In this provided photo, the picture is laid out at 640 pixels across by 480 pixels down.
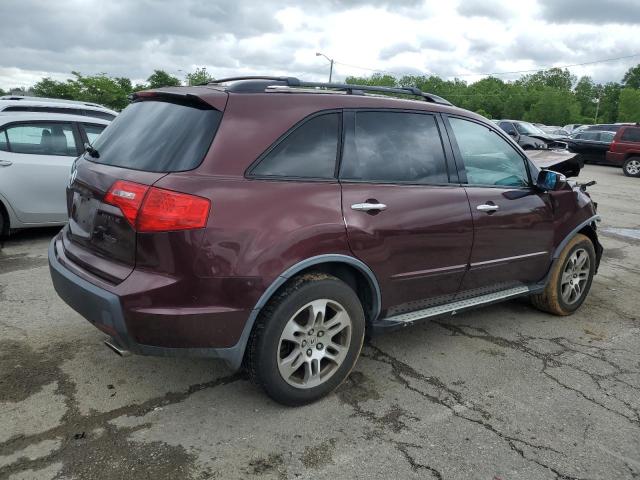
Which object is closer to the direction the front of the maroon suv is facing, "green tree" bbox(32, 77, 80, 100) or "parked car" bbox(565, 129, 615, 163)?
the parked car

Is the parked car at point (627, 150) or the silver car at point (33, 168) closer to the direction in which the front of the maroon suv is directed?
the parked car

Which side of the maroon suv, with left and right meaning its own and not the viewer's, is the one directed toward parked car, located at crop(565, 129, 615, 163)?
front

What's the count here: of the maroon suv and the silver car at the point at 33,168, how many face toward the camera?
0

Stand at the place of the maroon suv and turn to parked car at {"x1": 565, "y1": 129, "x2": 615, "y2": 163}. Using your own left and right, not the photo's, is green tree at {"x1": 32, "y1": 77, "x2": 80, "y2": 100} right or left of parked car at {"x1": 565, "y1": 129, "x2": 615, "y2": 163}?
left

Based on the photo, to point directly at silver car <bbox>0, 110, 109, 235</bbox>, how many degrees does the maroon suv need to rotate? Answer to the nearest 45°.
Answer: approximately 90° to its left

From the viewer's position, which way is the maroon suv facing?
facing away from the viewer and to the right of the viewer

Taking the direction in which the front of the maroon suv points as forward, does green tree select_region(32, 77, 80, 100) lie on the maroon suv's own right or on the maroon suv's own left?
on the maroon suv's own left
